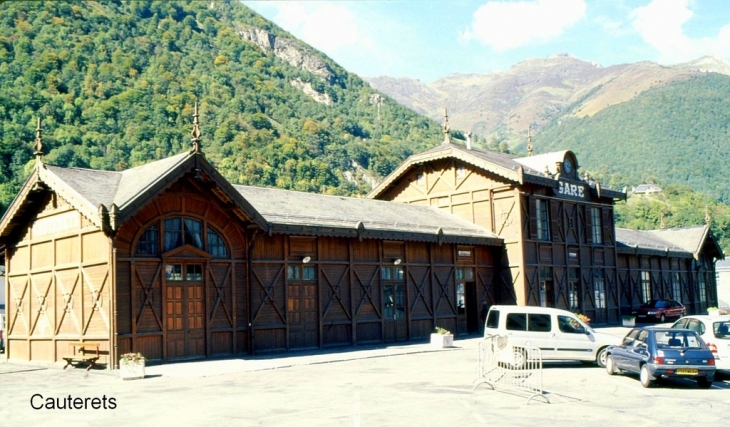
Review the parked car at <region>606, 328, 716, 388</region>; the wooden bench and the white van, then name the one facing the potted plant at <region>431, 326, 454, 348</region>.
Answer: the parked car

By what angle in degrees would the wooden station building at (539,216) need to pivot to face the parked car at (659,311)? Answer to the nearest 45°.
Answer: approximately 90° to its left

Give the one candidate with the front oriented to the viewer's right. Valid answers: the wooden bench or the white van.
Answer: the white van

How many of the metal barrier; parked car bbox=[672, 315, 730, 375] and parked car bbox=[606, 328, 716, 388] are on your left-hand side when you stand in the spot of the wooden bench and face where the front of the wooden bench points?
3

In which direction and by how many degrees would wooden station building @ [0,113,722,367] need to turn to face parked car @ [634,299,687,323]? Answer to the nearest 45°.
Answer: approximately 90° to its left

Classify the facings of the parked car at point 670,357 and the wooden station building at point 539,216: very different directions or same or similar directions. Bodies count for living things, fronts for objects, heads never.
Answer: very different directions

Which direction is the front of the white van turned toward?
to the viewer's right

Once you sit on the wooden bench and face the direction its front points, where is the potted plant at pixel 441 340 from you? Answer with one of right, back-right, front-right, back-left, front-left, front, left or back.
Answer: back-left

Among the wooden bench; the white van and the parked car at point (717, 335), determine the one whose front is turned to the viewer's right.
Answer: the white van

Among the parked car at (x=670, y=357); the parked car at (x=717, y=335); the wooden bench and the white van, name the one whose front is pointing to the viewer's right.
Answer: the white van
